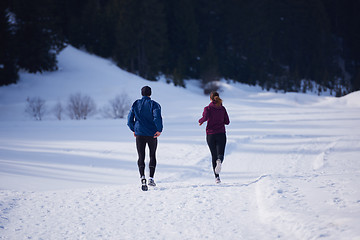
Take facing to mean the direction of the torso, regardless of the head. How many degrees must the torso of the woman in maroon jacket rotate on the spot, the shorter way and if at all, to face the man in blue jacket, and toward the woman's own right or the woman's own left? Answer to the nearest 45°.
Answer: approximately 135° to the woman's own left

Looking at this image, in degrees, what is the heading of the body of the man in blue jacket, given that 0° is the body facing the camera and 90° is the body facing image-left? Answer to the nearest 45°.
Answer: approximately 180°

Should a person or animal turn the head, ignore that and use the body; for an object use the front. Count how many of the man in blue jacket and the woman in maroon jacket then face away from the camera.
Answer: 2

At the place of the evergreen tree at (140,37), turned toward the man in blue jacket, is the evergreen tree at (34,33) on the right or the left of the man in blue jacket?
right

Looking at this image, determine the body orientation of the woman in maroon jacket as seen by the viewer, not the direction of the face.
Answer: away from the camera

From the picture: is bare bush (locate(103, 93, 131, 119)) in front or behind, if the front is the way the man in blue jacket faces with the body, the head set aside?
in front

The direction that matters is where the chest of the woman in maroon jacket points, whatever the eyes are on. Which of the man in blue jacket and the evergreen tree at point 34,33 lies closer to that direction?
the evergreen tree

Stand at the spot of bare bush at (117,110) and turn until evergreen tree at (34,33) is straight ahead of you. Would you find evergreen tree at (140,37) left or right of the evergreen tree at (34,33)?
right

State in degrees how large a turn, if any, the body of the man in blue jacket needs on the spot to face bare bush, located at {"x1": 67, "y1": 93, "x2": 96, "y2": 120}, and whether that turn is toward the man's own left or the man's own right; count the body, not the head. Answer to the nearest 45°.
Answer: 0° — they already face it

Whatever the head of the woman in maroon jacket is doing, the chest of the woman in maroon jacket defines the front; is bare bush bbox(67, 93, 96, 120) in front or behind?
in front
